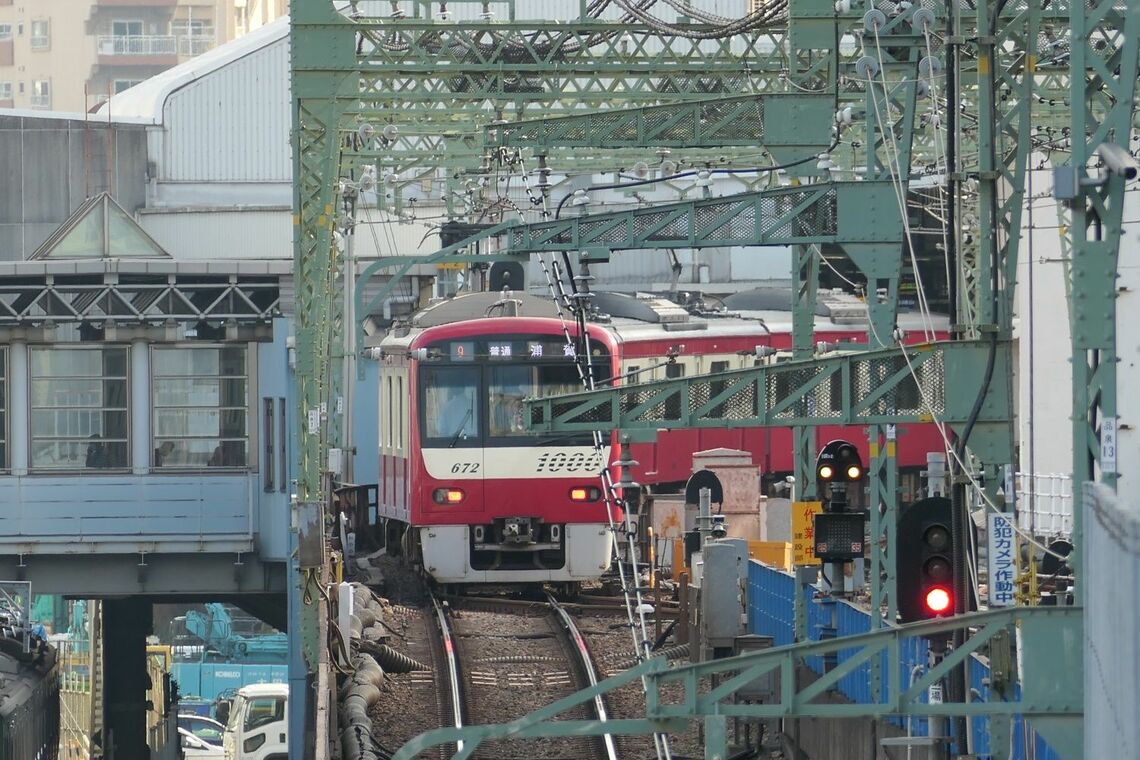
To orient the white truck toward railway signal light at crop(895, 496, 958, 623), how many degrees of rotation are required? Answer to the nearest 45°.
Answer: approximately 90° to its left

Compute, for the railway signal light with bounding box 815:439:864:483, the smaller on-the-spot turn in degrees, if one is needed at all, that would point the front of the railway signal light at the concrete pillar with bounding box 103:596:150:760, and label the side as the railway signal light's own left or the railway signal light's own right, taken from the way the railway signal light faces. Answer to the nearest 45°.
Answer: approximately 135° to the railway signal light's own right

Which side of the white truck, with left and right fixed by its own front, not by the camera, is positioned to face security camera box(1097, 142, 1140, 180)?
left

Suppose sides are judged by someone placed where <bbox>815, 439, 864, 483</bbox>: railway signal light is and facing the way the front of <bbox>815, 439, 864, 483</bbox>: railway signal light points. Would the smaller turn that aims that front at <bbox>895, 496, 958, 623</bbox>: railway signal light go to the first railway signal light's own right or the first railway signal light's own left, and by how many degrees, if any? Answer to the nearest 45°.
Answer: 0° — it already faces it

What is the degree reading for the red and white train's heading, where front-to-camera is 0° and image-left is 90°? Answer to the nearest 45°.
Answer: approximately 0°

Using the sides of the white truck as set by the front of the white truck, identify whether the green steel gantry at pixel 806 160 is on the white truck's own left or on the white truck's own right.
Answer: on the white truck's own left
